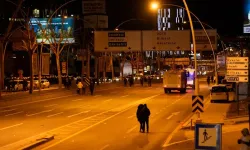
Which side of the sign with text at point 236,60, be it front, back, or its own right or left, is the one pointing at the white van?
back

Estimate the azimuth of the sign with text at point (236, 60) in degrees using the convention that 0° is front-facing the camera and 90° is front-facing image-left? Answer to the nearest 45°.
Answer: approximately 0°

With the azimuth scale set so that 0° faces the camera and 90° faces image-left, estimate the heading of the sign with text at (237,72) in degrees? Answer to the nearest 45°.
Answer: approximately 0°

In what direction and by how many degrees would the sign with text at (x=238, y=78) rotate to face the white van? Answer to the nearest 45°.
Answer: approximately 180°

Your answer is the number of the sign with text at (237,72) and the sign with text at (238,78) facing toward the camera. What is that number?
2
